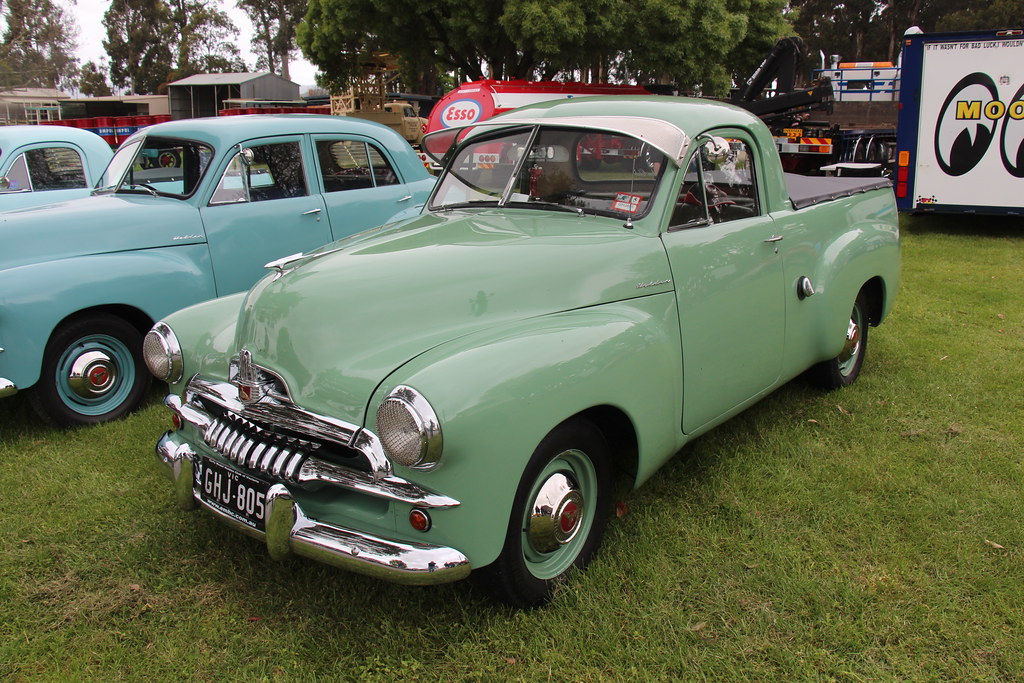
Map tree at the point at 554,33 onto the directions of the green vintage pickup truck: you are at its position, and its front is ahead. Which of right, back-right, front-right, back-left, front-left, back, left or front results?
back-right

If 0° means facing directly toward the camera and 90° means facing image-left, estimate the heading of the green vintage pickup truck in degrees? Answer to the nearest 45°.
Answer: approximately 45°

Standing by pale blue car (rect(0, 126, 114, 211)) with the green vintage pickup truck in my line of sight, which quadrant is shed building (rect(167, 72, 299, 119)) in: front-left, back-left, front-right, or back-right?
back-left

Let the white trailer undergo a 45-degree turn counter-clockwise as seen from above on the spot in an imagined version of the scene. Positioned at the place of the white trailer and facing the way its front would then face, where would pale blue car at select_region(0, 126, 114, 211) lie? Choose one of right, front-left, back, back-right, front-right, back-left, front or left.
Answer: left

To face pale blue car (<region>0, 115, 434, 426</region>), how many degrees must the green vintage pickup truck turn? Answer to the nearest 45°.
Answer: approximately 90° to its right

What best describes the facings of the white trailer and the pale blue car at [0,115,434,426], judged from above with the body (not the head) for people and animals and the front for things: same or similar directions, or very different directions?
very different directions

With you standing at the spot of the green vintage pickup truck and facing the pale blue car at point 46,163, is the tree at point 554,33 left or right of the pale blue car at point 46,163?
right

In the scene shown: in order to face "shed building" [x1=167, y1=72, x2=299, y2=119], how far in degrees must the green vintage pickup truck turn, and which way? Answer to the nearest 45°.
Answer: approximately 135° to its right

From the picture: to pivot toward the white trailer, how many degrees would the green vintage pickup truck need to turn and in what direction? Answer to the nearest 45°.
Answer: approximately 180°

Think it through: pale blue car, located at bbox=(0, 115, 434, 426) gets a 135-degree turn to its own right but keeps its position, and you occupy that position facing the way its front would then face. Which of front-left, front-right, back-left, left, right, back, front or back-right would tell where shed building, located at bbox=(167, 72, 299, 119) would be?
front

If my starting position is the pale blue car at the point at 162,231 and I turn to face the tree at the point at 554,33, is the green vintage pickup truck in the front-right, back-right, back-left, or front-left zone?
back-right

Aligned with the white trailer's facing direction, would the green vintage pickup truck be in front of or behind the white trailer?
behind
